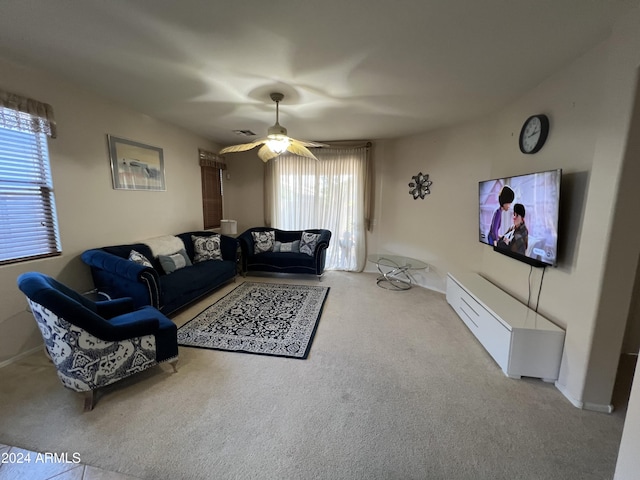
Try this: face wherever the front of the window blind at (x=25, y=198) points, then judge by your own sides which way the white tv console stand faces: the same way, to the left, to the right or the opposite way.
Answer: the opposite way

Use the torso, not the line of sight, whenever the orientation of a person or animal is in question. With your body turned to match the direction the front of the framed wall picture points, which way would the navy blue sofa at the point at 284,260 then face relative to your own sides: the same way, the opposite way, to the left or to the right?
to the right

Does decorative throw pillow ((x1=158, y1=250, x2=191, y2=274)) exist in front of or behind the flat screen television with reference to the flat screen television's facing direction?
in front

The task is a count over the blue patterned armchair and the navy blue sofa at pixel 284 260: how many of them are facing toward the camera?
1

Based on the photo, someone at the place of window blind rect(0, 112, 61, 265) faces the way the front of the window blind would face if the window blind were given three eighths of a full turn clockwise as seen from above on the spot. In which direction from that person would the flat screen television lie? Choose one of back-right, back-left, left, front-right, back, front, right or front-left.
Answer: back-left

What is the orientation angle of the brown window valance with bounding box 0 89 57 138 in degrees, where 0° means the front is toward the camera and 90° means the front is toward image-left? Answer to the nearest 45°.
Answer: approximately 315°

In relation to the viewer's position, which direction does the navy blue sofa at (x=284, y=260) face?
facing the viewer

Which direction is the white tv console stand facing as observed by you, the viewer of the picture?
facing the viewer and to the left of the viewer

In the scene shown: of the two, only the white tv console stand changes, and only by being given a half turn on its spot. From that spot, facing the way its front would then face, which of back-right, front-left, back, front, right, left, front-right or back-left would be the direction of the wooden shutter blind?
back-left

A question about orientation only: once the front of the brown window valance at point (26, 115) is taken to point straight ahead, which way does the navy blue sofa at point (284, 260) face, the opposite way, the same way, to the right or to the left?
to the right

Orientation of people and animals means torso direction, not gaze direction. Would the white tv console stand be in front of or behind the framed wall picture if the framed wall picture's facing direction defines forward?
in front

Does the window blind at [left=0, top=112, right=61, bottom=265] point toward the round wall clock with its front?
yes

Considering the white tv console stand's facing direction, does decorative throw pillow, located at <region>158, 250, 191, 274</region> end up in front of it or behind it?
in front

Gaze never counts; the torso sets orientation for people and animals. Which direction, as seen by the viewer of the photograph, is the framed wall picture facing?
facing the viewer and to the right of the viewer
